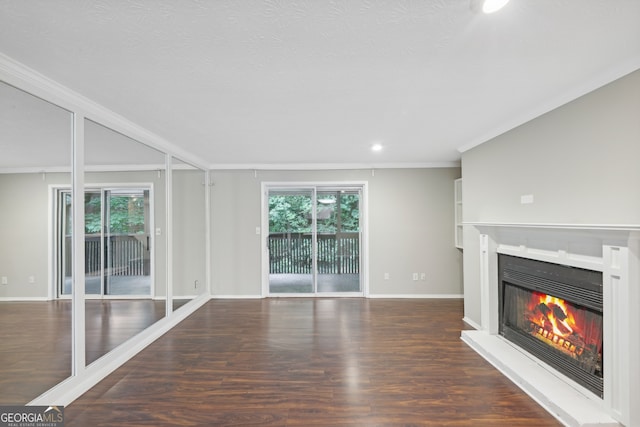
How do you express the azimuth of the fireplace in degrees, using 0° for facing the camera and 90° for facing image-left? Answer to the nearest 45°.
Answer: approximately 45°

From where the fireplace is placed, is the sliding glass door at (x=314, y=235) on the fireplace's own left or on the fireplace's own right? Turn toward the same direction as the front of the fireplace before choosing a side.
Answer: on the fireplace's own right

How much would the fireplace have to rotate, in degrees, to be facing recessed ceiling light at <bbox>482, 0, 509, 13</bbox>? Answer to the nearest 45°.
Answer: approximately 45° to its left

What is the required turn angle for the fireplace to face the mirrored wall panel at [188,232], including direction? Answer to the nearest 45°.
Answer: approximately 45° to its right
